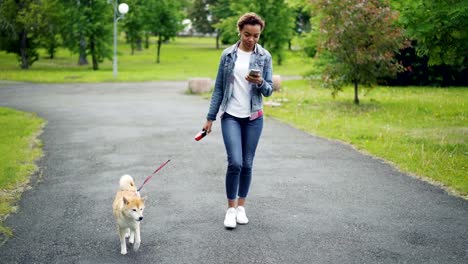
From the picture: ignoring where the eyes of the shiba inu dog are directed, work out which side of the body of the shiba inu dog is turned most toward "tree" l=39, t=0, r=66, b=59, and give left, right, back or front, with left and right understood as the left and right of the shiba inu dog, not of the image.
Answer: back

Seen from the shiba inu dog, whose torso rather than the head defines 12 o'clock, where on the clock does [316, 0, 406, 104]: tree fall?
The tree is roughly at 7 o'clock from the shiba inu dog.

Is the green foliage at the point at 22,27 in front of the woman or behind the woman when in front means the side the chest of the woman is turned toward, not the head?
behind

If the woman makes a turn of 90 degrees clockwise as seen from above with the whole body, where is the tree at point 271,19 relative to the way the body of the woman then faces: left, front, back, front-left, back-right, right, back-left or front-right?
right

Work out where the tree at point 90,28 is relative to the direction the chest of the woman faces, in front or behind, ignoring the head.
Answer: behind

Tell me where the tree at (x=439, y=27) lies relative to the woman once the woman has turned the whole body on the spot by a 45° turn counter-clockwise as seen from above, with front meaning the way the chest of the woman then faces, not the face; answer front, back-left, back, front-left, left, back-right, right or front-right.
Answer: left

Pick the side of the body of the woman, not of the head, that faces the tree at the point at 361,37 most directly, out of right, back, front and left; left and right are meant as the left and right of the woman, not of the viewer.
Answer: back

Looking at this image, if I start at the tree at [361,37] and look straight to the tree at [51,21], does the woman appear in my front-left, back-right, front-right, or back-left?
back-left

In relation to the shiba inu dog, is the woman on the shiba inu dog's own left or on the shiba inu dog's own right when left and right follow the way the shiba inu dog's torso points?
on the shiba inu dog's own left

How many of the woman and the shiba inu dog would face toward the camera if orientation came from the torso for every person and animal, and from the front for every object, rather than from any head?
2

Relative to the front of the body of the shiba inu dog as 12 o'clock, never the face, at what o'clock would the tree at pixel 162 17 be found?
The tree is roughly at 6 o'clock from the shiba inu dog.
